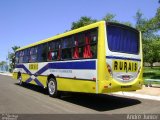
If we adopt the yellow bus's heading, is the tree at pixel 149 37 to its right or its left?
on its right

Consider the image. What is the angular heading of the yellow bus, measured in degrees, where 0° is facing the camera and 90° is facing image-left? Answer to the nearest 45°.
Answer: approximately 135°
